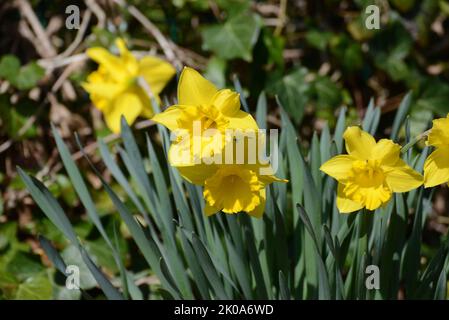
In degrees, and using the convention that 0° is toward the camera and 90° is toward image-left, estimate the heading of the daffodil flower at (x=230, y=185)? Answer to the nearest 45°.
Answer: approximately 0°

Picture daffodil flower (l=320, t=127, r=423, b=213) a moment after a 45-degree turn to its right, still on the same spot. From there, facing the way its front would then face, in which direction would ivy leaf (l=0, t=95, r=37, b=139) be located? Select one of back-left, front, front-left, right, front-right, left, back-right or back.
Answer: right

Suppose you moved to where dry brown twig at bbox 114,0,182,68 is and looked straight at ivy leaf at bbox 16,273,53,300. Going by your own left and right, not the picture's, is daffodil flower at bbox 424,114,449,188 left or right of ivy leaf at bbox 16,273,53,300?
left

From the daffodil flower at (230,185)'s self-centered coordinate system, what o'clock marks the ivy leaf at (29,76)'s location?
The ivy leaf is roughly at 5 o'clock from the daffodil flower.

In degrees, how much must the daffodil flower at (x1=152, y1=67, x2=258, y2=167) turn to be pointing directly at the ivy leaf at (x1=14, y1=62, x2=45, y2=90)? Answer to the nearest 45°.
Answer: approximately 135° to its right

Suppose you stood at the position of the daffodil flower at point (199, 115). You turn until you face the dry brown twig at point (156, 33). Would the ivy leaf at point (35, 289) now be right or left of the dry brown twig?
left

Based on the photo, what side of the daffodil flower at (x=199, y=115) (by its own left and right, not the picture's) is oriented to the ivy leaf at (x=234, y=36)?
back
